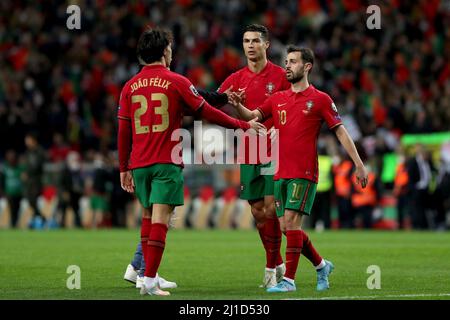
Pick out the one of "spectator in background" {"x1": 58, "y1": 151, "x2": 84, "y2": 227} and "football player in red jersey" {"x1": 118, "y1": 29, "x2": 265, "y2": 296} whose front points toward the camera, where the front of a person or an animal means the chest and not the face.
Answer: the spectator in background

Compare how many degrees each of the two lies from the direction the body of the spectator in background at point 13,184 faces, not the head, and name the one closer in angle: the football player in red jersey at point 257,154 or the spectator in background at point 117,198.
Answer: the football player in red jersey

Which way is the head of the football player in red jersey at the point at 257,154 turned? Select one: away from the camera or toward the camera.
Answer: toward the camera

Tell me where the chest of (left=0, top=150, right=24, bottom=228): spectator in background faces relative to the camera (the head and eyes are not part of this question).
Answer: toward the camera

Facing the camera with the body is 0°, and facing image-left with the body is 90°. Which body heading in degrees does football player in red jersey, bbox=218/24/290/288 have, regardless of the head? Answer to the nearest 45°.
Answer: approximately 0°

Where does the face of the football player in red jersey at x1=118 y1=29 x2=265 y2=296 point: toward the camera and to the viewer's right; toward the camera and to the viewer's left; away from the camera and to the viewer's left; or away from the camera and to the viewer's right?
away from the camera and to the viewer's right

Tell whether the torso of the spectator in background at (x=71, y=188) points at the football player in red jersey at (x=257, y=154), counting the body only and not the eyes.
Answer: yes

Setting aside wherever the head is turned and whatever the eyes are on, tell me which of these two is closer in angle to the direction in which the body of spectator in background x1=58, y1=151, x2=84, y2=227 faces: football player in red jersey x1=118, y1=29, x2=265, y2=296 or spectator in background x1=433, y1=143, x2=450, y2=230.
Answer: the football player in red jersey

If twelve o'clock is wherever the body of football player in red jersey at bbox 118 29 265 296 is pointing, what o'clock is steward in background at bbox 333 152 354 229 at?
The steward in background is roughly at 11 o'clock from the football player in red jersey.

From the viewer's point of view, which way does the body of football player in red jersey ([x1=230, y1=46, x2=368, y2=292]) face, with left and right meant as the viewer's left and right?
facing the viewer and to the left of the viewer

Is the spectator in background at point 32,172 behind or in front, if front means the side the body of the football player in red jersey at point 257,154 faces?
behind

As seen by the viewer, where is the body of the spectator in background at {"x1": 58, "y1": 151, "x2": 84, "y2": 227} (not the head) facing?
toward the camera

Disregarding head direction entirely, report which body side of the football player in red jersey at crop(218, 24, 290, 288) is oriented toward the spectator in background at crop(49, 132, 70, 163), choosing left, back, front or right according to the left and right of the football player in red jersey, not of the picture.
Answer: back

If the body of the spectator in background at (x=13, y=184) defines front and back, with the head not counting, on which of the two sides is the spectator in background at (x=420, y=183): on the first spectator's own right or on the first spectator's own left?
on the first spectator's own left

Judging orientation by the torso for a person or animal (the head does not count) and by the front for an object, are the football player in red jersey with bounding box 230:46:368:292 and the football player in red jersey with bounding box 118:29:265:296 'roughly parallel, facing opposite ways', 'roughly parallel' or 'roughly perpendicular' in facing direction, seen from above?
roughly parallel, facing opposite ways

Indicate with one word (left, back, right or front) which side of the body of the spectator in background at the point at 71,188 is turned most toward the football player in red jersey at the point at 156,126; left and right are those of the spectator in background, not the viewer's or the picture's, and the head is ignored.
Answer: front

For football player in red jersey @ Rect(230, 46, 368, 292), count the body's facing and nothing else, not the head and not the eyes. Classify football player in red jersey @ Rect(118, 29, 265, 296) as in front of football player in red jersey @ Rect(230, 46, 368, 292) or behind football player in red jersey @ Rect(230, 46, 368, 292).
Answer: in front

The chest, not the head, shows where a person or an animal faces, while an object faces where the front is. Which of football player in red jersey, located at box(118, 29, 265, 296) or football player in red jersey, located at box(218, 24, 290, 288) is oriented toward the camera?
football player in red jersey, located at box(218, 24, 290, 288)
